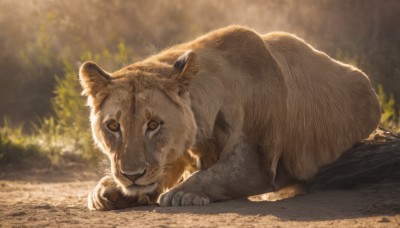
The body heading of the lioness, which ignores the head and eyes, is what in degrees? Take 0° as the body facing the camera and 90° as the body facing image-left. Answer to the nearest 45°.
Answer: approximately 45°

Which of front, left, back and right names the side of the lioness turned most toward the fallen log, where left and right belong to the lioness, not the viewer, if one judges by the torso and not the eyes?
back
